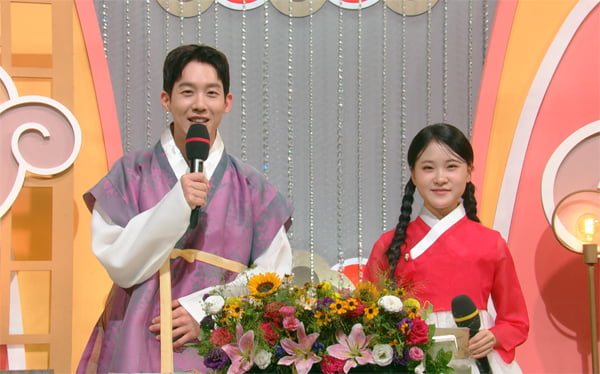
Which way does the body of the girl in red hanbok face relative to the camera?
toward the camera

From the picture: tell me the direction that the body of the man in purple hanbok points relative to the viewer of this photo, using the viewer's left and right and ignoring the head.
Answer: facing the viewer

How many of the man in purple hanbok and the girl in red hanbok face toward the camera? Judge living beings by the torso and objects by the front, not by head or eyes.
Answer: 2

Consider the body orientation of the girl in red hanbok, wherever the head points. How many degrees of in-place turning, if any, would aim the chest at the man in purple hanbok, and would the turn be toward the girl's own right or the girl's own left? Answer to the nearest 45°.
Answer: approximately 90° to the girl's own right

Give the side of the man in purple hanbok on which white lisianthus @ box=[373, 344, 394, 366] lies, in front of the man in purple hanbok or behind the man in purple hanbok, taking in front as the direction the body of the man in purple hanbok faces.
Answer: in front

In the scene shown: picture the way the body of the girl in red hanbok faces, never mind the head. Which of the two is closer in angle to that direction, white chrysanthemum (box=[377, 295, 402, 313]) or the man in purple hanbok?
the white chrysanthemum

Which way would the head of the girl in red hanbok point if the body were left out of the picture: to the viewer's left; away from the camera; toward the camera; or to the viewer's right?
toward the camera

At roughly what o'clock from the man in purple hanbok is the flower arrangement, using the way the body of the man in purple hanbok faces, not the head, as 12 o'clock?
The flower arrangement is roughly at 11 o'clock from the man in purple hanbok.

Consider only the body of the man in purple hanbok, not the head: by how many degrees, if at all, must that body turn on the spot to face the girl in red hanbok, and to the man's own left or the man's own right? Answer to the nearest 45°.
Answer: approximately 90° to the man's own left

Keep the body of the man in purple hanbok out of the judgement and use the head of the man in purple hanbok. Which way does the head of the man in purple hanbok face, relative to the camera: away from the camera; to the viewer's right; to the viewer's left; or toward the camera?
toward the camera

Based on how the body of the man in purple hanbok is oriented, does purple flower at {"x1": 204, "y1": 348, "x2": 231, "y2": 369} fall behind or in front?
in front

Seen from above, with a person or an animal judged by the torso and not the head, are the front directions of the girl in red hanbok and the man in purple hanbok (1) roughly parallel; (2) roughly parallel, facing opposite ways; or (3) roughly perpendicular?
roughly parallel
